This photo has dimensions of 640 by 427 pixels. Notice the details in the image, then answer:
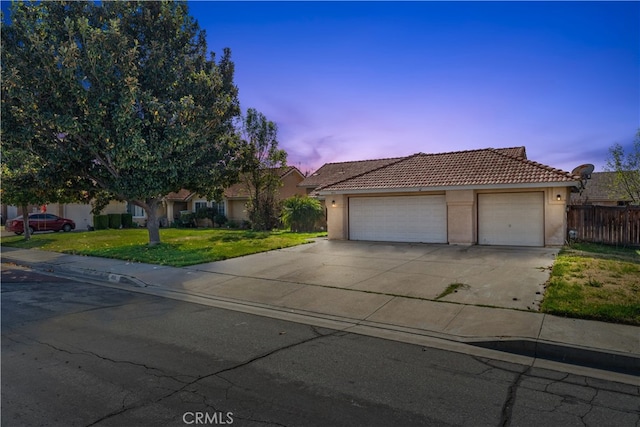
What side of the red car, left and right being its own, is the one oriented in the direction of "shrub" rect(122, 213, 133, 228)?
front

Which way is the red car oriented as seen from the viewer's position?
to the viewer's right

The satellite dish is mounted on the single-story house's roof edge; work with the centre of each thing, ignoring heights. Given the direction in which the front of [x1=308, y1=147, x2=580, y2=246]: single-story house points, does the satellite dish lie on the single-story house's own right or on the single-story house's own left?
on the single-story house's own left

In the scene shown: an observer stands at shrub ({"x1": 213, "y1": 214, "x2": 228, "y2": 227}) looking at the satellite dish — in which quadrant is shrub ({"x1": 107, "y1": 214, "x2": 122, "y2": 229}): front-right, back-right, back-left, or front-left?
back-right

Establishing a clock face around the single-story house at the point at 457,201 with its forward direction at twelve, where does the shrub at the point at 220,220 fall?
The shrub is roughly at 4 o'clock from the single-story house.

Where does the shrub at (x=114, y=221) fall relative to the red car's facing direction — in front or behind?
in front

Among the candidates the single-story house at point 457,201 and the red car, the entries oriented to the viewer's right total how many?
1

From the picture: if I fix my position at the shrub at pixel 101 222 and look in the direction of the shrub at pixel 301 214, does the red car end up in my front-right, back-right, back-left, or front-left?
back-right

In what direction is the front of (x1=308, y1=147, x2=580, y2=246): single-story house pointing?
toward the camera

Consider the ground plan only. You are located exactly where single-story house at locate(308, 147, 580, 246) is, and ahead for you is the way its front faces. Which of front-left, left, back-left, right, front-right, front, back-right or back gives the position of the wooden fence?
left
